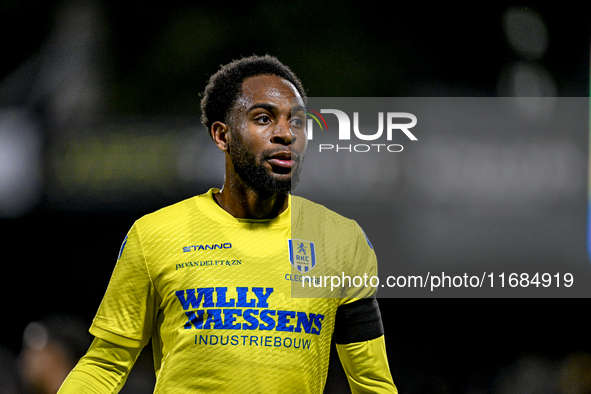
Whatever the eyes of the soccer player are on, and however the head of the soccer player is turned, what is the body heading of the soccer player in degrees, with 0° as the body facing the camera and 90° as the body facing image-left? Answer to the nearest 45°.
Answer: approximately 0°
